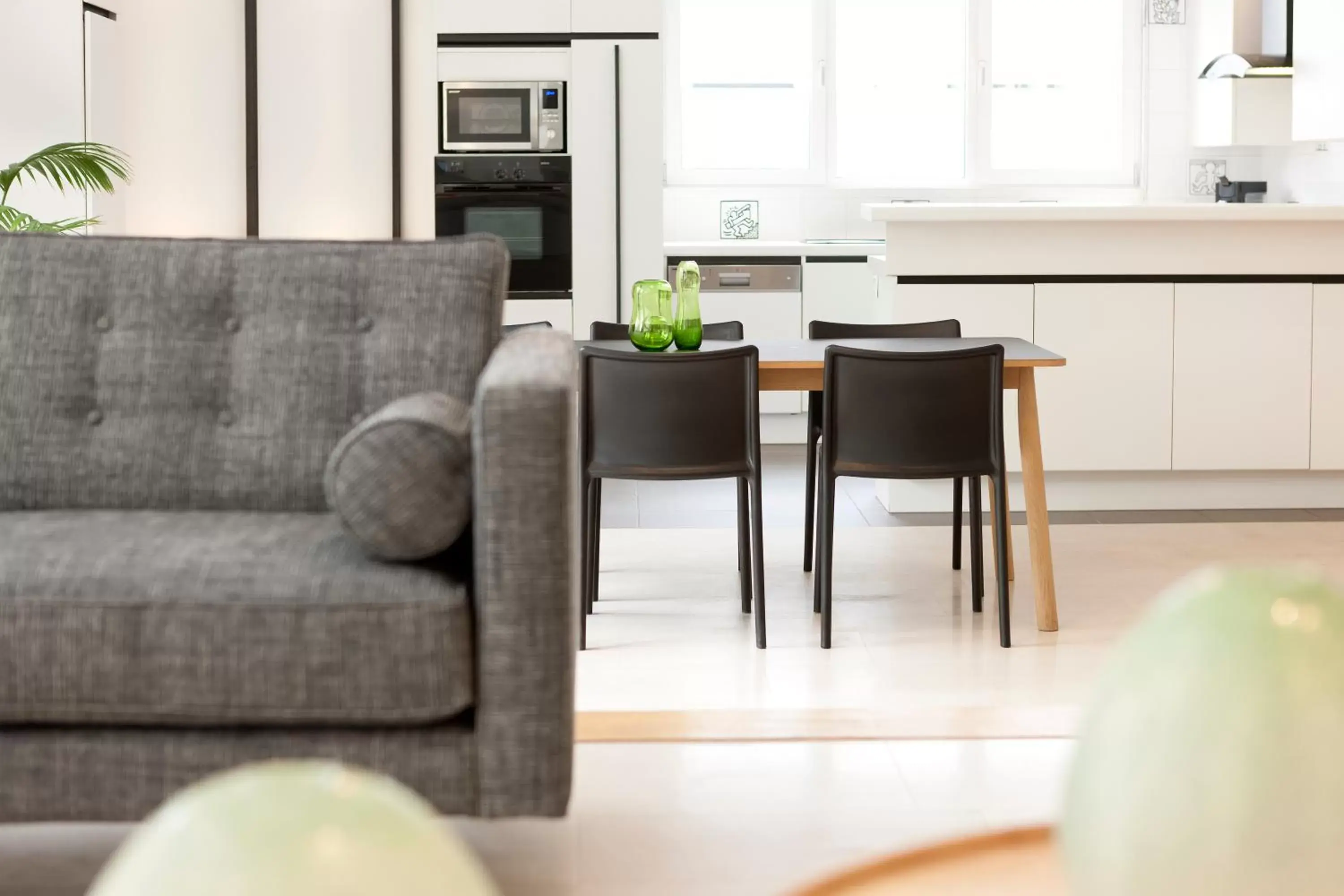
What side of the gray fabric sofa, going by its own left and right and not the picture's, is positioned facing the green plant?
back

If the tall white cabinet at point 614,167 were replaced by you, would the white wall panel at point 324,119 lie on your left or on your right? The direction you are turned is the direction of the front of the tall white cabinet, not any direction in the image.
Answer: on your right

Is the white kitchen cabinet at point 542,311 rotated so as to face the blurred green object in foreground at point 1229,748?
yes

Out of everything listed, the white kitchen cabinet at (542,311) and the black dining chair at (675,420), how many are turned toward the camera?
1

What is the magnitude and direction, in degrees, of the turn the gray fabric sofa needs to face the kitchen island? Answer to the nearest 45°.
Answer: approximately 135° to its left

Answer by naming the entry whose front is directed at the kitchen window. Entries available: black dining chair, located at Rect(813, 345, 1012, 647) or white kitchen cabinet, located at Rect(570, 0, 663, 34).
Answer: the black dining chair

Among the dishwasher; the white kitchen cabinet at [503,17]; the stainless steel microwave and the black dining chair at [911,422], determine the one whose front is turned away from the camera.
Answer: the black dining chair

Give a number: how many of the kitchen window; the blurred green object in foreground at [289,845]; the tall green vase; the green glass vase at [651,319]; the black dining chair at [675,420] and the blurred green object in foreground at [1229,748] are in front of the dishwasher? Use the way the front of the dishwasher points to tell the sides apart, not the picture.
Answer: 5
